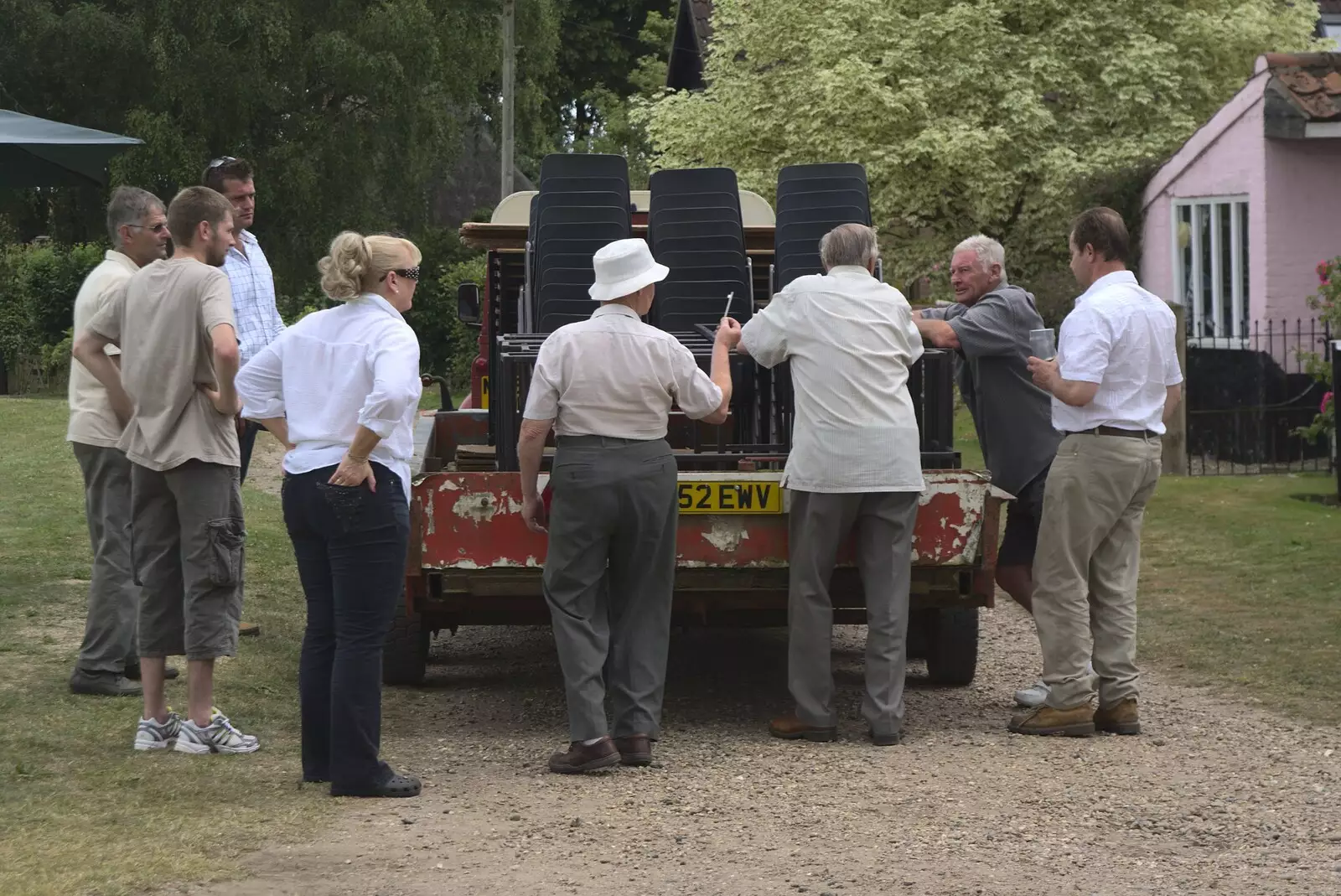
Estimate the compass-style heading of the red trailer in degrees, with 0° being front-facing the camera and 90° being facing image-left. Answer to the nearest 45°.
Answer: approximately 180°

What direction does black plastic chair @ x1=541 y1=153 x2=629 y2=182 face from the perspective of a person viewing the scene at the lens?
facing away from the viewer

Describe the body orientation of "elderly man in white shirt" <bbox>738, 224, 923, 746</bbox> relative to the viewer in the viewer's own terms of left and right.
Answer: facing away from the viewer

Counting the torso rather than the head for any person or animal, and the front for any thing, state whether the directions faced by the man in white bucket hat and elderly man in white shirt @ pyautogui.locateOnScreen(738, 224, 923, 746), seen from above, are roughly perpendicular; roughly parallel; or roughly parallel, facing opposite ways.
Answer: roughly parallel

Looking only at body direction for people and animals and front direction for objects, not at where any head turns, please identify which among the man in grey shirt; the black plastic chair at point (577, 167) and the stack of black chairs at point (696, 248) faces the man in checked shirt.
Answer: the man in grey shirt

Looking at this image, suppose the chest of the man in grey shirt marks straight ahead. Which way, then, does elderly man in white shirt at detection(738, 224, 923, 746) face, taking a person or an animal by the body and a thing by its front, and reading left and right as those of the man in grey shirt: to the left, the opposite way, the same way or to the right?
to the right

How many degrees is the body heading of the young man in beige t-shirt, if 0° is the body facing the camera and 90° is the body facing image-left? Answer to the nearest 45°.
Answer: approximately 225°

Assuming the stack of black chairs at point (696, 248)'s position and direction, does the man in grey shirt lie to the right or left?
on its right

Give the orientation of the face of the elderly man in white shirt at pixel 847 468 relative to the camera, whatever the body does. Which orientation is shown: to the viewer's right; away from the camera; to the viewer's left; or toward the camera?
away from the camera

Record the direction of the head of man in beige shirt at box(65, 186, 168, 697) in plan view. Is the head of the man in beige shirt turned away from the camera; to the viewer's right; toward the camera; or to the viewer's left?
to the viewer's right

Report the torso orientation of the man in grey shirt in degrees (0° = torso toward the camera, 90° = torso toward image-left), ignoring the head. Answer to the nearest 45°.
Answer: approximately 90°
